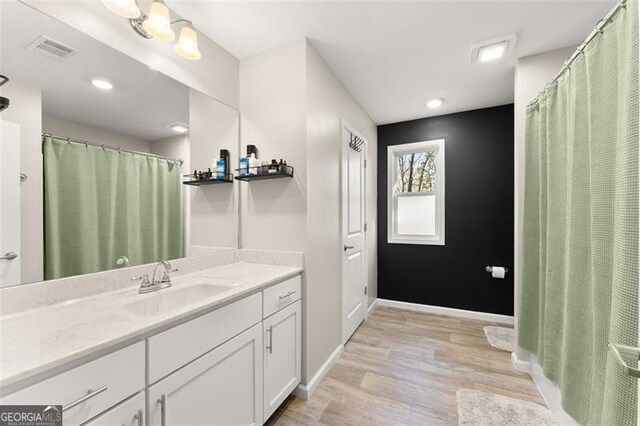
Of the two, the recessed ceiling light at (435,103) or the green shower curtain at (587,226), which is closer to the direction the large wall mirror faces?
the green shower curtain

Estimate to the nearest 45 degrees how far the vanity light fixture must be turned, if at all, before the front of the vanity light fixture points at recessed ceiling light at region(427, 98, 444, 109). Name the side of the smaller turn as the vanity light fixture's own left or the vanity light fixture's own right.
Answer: approximately 45° to the vanity light fixture's own left

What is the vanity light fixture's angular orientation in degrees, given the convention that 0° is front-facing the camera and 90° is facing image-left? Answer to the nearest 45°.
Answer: approximately 315°

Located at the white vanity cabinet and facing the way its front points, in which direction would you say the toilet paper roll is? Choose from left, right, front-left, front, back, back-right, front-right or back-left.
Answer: front-left

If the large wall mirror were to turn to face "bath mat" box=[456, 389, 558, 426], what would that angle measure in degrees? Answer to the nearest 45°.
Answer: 0° — it already faces it

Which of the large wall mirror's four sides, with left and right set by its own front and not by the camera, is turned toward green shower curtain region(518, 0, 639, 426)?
front

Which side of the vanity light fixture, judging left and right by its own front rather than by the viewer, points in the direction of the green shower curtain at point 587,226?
front

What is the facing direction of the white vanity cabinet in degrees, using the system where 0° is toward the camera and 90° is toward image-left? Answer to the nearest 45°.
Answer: approximately 315°
